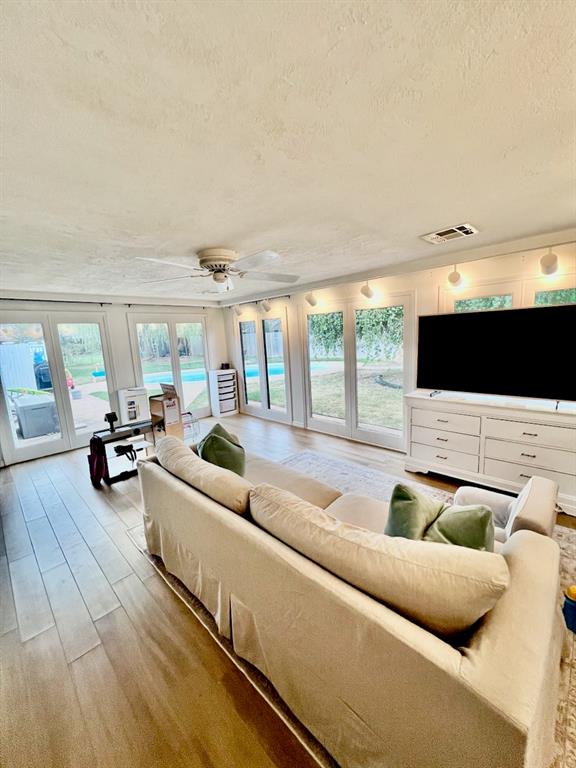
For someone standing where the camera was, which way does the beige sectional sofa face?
facing away from the viewer and to the right of the viewer

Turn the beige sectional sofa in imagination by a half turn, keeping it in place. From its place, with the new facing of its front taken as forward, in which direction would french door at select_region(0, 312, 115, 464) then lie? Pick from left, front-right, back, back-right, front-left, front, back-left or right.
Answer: right

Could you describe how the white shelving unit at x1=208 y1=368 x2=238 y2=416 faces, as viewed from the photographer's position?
facing the viewer and to the right of the viewer

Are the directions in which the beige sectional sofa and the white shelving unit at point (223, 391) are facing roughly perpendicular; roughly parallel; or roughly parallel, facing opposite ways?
roughly perpendicular

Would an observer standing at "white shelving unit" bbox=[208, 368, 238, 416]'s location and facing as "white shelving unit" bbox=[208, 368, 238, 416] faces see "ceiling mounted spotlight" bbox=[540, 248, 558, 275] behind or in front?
in front

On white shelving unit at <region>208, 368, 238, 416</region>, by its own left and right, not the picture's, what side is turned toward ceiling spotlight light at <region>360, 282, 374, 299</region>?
front

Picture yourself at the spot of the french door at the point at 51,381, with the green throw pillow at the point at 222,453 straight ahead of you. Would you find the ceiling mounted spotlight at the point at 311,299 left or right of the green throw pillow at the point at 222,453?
left

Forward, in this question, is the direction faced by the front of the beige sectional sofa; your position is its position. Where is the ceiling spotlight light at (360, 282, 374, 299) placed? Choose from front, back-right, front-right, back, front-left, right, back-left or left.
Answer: front-left

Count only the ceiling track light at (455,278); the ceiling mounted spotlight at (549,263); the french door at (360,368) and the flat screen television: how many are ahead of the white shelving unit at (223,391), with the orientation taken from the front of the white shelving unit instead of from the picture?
4

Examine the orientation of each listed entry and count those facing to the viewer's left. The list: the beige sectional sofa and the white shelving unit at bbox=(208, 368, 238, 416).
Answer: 0

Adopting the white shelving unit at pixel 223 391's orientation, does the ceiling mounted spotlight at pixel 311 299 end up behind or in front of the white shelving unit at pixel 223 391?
in front
